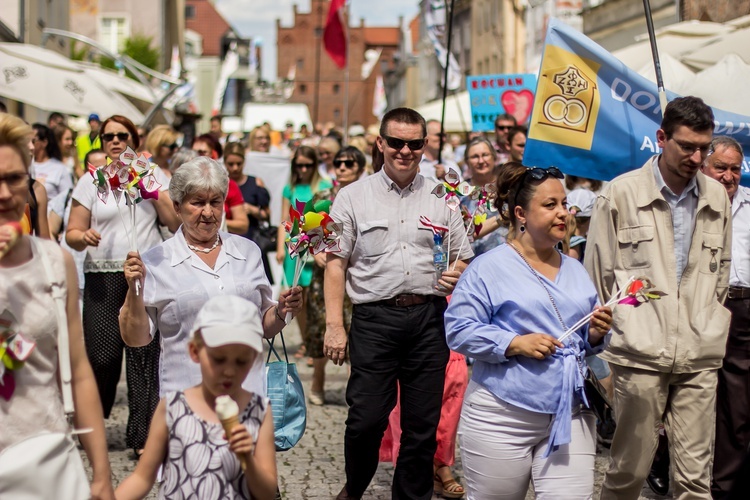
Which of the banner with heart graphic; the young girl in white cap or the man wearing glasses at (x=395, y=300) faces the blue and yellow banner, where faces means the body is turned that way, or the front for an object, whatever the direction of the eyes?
the banner with heart graphic

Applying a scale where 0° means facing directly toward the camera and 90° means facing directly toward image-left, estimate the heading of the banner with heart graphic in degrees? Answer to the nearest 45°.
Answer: approximately 0°

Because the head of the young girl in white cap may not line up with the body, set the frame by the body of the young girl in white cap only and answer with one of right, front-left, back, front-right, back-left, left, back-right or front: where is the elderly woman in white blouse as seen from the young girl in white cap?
back

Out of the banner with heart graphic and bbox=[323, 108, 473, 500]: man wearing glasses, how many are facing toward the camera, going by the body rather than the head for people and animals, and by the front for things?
2

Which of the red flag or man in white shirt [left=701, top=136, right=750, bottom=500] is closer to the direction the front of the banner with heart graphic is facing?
the man in white shirt

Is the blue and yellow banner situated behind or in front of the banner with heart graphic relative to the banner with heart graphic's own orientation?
in front

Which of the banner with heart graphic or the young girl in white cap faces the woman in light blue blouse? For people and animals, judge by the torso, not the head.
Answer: the banner with heart graphic
